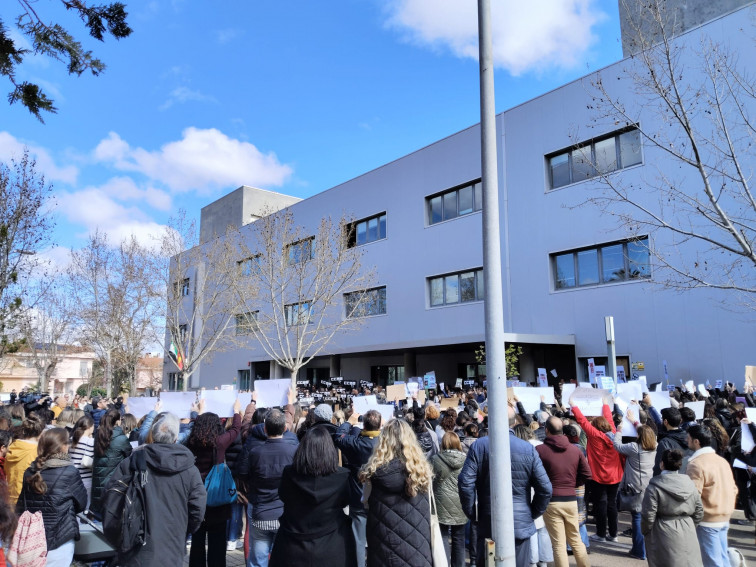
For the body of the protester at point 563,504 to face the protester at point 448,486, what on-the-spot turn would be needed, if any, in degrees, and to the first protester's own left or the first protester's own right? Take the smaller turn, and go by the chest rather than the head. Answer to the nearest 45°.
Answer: approximately 90° to the first protester's own left

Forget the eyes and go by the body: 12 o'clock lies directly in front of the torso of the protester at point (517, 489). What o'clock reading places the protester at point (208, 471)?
the protester at point (208, 471) is roughly at 9 o'clock from the protester at point (517, 489).

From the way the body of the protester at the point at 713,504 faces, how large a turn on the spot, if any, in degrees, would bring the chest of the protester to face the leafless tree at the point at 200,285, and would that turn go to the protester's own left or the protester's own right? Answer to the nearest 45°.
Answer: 0° — they already face it

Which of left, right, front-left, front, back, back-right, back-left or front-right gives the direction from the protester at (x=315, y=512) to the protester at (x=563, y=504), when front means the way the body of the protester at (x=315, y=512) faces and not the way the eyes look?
front-right

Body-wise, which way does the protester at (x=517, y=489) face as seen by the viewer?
away from the camera

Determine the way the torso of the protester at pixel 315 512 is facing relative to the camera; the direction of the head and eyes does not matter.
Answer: away from the camera

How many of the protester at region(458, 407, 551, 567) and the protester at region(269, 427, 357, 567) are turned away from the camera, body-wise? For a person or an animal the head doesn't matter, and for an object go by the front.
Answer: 2

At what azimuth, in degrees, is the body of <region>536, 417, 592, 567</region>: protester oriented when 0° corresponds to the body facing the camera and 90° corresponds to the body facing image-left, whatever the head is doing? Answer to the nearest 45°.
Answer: approximately 180°

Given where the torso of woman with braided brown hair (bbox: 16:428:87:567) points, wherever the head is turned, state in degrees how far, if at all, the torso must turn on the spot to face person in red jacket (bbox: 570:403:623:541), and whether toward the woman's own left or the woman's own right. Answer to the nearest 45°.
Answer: approximately 45° to the woman's own right

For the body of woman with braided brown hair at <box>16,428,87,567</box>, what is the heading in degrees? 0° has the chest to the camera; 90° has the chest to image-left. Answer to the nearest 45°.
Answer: approximately 225°

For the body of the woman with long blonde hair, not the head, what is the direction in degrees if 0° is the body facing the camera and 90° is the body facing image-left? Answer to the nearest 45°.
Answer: approximately 180°

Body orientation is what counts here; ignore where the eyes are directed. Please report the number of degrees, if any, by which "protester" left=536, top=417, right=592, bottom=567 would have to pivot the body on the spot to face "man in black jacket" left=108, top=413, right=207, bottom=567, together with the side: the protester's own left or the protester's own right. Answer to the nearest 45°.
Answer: approximately 135° to the protester's own left

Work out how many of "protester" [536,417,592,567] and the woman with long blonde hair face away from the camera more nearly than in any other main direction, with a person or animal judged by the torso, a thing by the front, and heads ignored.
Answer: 2

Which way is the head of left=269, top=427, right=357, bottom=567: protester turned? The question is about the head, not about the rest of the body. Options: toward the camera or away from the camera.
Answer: away from the camera

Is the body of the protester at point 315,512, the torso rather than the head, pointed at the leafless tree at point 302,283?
yes
